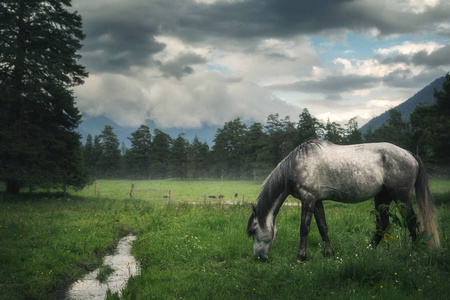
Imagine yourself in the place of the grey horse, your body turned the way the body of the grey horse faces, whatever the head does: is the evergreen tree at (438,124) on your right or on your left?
on your right

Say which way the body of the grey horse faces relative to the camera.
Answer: to the viewer's left

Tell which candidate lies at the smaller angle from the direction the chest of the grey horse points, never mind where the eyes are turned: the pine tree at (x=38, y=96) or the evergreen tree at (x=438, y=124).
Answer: the pine tree
